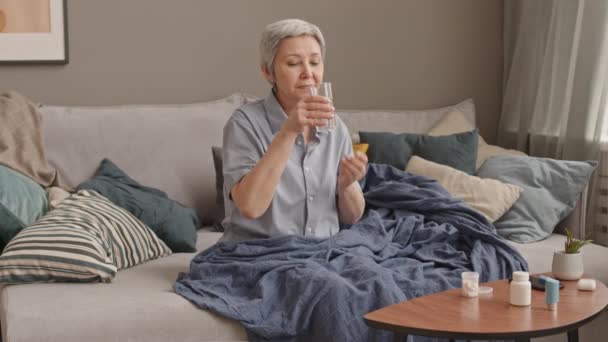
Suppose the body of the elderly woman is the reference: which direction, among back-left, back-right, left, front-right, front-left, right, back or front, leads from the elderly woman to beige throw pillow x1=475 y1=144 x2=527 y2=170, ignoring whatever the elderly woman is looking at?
left

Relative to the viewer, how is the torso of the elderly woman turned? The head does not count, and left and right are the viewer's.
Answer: facing the viewer and to the right of the viewer

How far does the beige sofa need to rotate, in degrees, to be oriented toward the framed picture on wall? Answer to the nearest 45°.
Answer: approximately 135° to its right

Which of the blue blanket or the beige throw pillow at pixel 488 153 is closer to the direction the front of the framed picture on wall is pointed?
the blue blanket

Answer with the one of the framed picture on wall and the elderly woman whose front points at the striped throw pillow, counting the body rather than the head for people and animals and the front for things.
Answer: the framed picture on wall

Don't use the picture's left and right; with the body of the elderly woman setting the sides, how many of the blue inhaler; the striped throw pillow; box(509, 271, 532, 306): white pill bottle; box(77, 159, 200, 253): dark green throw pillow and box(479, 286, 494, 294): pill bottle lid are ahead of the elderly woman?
3

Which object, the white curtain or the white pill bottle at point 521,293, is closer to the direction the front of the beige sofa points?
the white pill bottle

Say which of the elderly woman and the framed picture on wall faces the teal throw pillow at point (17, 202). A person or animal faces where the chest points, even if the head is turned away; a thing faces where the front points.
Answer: the framed picture on wall

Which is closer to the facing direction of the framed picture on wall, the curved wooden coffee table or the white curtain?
the curved wooden coffee table

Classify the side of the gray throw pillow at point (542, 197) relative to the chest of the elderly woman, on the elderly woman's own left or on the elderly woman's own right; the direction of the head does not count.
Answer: on the elderly woman's own left

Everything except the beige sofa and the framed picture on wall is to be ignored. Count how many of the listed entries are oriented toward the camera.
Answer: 2

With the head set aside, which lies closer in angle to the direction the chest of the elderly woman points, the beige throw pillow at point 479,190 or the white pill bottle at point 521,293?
the white pill bottle

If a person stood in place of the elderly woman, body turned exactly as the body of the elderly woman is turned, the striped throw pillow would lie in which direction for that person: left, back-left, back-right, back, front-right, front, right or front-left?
back-right
